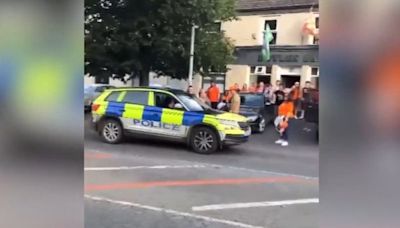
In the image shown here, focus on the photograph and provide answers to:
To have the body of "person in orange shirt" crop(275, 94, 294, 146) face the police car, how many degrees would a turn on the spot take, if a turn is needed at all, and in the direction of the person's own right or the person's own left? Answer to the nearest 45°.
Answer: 0° — they already face it

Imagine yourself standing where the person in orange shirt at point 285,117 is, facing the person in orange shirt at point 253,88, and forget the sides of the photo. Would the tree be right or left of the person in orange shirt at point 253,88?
left

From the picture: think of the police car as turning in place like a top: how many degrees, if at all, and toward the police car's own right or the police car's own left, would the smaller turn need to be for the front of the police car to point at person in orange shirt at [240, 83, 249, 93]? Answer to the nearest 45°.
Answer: approximately 90° to the police car's own left

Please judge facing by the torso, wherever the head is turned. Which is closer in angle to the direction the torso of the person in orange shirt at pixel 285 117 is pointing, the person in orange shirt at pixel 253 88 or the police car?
the police car

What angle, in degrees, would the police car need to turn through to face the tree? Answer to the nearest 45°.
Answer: approximately 135° to its left

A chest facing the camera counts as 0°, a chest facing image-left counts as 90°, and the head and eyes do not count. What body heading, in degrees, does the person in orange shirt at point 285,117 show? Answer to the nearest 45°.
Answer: approximately 45°

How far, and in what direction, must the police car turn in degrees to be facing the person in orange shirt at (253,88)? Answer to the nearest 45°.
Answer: approximately 90° to its left

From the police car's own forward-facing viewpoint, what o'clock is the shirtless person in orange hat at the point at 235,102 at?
The shirtless person in orange hat is roughly at 9 o'clock from the police car.

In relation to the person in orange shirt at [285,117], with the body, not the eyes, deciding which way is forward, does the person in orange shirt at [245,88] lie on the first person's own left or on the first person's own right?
on the first person's own right
